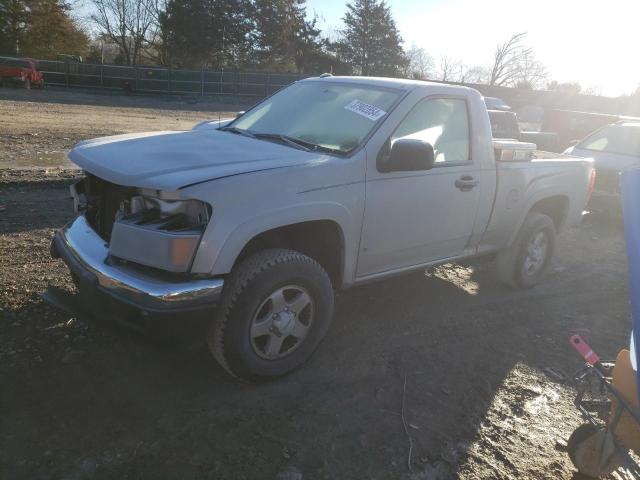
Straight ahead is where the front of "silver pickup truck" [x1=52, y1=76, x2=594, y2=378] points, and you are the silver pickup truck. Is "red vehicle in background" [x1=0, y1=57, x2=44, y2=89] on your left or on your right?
on your right

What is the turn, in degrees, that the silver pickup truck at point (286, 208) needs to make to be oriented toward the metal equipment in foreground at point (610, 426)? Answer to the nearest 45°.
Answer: approximately 90° to its left

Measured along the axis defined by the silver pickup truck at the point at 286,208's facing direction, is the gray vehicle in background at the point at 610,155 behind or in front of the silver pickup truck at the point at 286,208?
behind

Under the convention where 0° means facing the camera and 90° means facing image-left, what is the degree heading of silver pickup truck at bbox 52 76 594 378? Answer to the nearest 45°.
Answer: approximately 45°

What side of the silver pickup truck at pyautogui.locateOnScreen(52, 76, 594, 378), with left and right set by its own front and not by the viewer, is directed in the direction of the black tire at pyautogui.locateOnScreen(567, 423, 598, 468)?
left

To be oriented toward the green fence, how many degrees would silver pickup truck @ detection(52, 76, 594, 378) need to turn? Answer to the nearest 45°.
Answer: approximately 135° to its right
